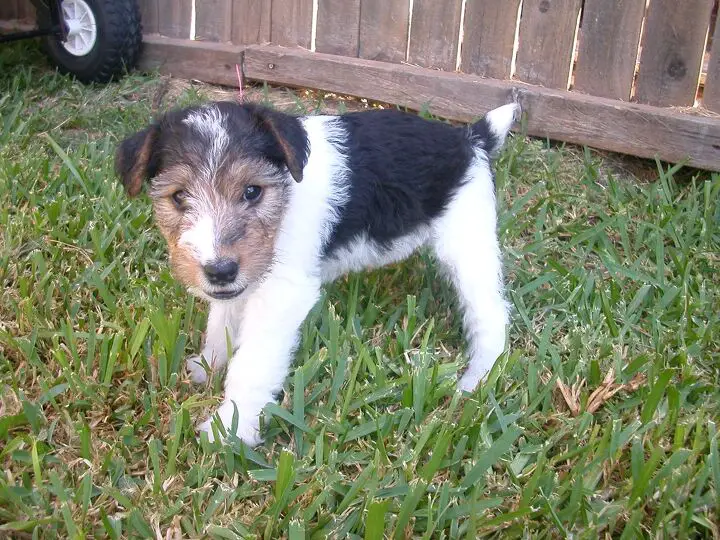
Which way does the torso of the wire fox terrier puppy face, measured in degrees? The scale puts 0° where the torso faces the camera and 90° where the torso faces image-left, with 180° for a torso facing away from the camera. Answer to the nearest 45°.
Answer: approximately 45°

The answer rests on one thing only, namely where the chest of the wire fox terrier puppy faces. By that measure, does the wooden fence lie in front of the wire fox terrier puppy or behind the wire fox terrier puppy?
behind
